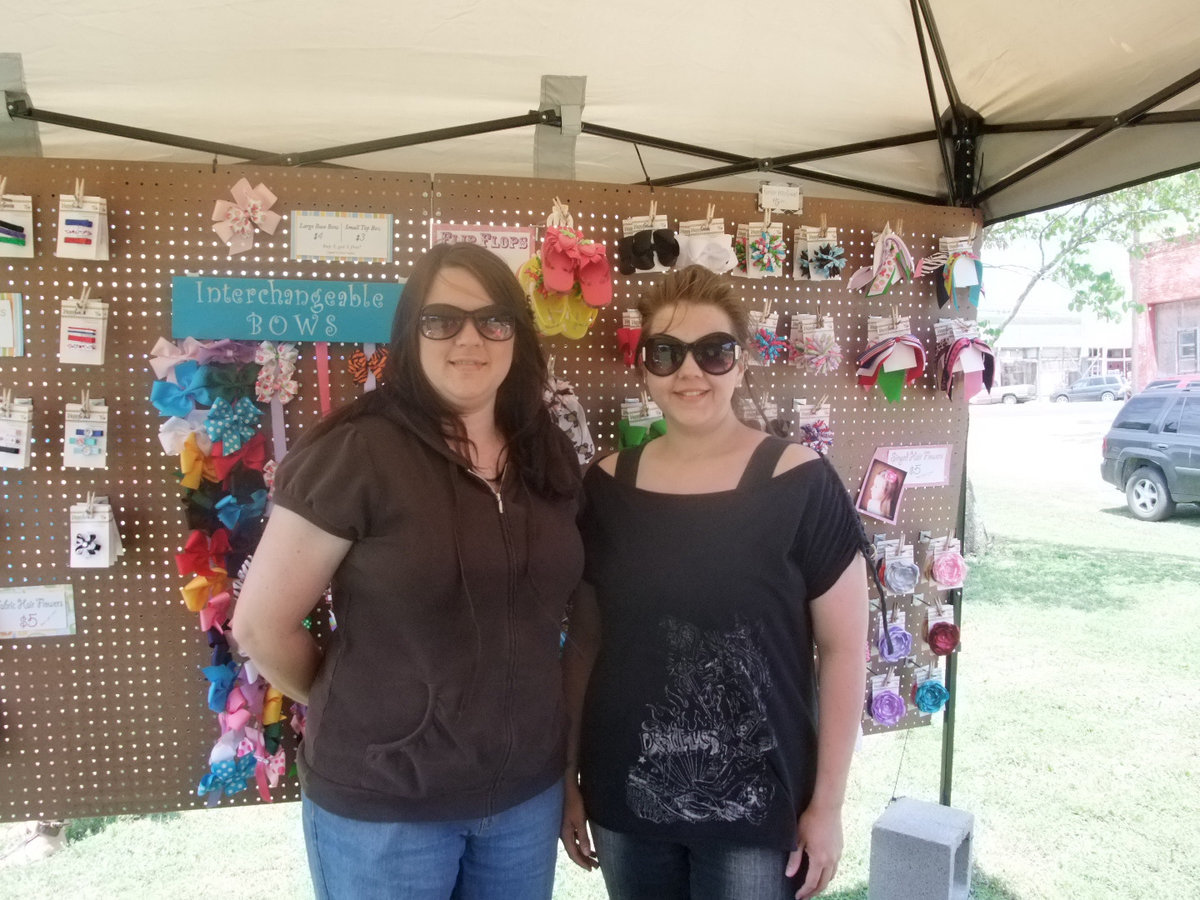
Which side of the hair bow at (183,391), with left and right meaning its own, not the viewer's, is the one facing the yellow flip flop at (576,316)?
left

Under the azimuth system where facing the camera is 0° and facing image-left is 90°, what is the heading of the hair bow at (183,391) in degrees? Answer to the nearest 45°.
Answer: approximately 0°

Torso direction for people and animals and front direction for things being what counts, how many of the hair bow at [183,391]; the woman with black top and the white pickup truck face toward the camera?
2

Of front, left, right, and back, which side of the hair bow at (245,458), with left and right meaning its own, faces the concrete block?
left
